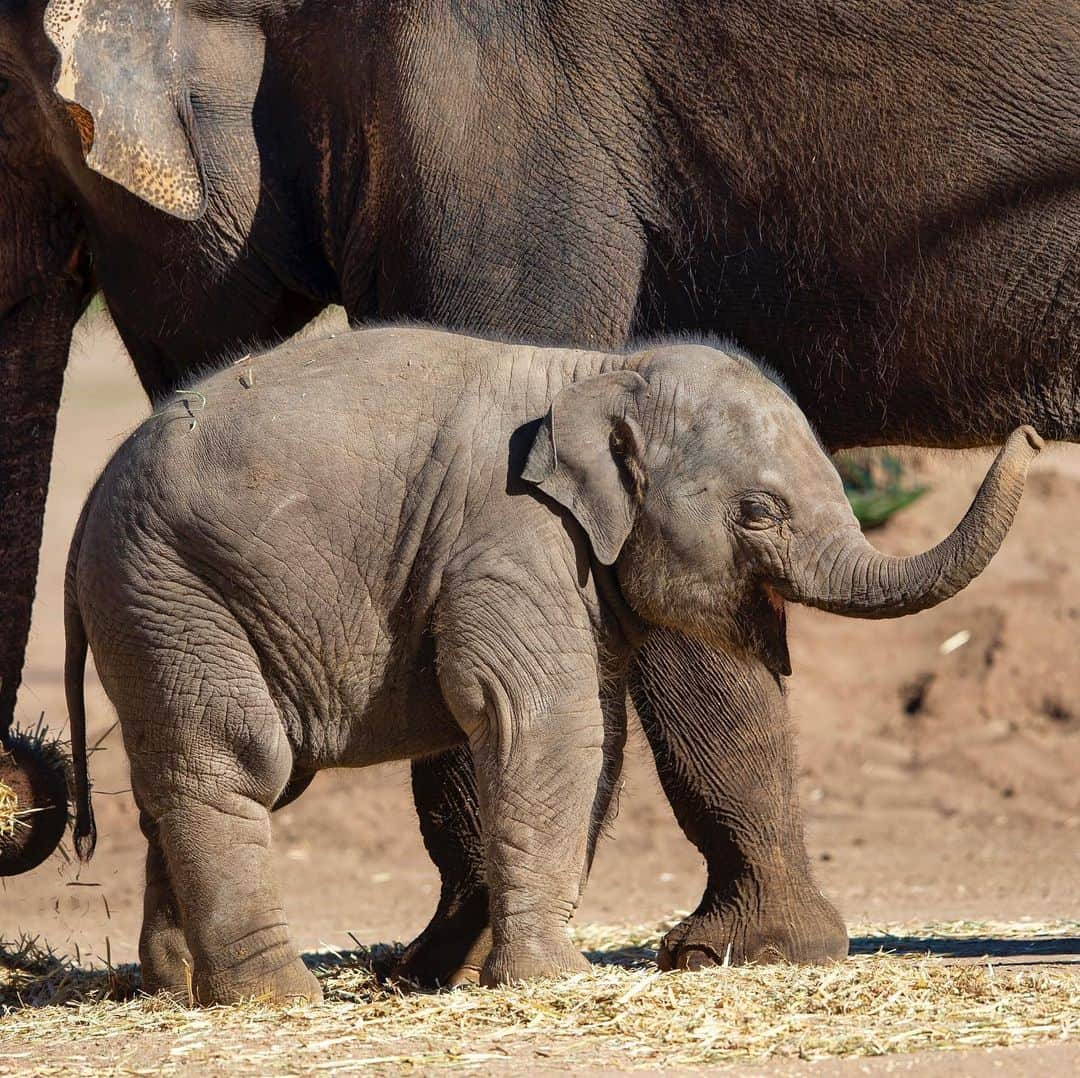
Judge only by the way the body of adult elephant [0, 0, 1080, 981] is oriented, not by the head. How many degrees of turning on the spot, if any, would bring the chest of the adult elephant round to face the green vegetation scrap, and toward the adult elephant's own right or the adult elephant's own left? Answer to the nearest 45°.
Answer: approximately 90° to the adult elephant's own right

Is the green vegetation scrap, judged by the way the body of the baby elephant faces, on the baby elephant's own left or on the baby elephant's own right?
on the baby elephant's own left

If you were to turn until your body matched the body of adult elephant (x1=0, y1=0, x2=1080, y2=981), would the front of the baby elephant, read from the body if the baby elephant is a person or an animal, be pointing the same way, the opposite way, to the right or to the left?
the opposite way

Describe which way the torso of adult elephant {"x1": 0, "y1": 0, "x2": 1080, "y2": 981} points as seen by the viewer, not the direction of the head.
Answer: to the viewer's left

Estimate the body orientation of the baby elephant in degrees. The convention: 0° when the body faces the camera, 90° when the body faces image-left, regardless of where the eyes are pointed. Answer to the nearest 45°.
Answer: approximately 270°

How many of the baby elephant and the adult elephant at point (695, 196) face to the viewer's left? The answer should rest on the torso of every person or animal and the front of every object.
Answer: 1

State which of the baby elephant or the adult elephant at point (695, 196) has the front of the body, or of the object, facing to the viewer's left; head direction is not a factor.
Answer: the adult elephant
